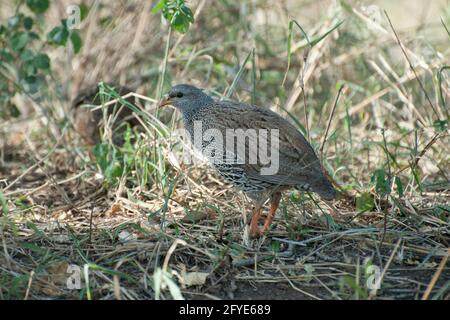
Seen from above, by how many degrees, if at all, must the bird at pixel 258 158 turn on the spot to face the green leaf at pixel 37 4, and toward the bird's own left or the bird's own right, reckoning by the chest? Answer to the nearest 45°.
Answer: approximately 45° to the bird's own right

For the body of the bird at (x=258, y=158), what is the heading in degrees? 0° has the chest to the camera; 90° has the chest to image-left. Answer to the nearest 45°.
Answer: approximately 90°

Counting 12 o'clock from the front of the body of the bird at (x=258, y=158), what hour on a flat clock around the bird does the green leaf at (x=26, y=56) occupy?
The green leaf is roughly at 1 o'clock from the bird.

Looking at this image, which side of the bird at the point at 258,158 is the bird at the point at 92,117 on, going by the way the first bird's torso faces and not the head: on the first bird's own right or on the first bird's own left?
on the first bird's own right

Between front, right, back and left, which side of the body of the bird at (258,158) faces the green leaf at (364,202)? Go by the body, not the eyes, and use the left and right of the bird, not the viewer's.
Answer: back

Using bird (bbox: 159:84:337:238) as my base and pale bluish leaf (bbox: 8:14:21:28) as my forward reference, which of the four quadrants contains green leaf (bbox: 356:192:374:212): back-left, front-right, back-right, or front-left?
back-right
